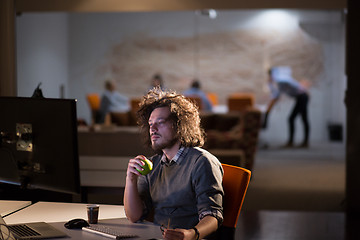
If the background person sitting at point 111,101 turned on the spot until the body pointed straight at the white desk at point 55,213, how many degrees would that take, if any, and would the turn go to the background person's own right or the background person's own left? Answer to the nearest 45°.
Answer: approximately 90° to the background person's own right

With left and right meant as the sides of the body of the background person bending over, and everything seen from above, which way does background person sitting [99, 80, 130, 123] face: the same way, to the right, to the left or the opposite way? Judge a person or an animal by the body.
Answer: the opposite way

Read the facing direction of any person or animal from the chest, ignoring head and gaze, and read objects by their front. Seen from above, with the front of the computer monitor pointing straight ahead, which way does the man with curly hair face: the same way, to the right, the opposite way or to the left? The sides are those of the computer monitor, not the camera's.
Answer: the opposite way

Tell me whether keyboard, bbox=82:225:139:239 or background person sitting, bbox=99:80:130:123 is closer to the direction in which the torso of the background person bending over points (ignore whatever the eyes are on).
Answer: the background person sitting

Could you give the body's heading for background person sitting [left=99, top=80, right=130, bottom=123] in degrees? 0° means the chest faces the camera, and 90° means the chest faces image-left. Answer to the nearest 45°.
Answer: approximately 270°

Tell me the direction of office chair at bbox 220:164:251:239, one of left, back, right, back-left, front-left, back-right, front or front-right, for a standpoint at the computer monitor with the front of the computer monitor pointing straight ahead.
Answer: front-right

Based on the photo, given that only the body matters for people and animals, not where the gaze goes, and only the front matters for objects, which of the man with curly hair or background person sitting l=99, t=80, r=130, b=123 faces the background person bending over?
the background person sitting

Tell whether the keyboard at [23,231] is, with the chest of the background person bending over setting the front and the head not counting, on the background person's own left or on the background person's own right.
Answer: on the background person's own left

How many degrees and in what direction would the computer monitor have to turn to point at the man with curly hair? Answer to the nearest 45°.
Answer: approximately 45° to its right

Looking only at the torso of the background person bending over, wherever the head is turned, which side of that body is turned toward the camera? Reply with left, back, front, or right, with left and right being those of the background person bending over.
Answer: left

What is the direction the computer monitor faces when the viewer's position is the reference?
facing away from the viewer and to the right of the viewer

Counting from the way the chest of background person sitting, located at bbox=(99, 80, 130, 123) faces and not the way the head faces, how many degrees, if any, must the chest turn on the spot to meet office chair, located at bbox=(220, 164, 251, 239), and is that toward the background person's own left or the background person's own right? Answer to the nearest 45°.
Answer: approximately 90° to the background person's own right
